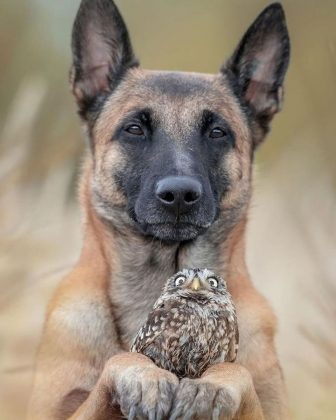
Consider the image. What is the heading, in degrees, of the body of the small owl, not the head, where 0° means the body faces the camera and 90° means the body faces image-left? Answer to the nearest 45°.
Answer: approximately 0°

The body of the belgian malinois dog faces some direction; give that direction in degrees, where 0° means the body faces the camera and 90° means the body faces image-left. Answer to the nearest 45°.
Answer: approximately 0°
